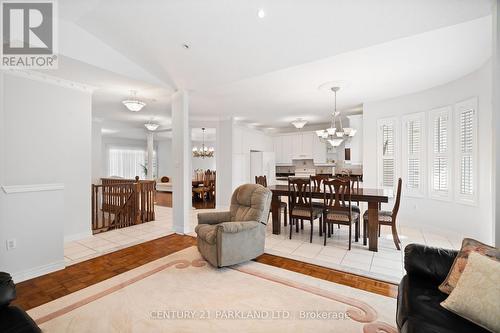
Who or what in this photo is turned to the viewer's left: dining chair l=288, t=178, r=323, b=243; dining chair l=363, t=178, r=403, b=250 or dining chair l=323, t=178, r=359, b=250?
dining chair l=363, t=178, r=403, b=250

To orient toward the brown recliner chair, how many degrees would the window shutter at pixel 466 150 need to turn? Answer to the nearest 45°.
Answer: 0° — it already faces it

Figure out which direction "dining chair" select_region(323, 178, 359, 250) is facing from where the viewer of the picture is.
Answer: facing away from the viewer and to the right of the viewer

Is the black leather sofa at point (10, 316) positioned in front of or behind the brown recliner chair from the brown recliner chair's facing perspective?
in front

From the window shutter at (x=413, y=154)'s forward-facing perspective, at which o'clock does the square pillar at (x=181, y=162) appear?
The square pillar is roughly at 12 o'clock from the window shutter.

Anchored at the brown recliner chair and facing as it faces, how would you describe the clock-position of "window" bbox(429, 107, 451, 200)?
The window is roughly at 7 o'clock from the brown recliner chair.

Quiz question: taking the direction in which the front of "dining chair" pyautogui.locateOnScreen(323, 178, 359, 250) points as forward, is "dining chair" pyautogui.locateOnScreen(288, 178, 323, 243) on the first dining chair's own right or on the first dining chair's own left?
on the first dining chair's own left

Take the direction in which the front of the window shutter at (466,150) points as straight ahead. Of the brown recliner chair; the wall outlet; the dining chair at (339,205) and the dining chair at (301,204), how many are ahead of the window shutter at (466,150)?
4

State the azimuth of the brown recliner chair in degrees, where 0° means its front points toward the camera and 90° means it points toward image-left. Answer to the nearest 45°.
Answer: approximately 45°

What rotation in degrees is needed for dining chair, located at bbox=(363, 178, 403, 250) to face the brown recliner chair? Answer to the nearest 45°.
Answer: approximately 45° to its left

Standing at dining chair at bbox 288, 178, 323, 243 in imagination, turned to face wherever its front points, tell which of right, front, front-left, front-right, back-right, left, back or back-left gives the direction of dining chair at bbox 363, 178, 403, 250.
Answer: front-right

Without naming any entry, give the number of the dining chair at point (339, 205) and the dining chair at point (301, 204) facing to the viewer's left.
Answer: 0

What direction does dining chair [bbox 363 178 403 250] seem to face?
to the viewer's left

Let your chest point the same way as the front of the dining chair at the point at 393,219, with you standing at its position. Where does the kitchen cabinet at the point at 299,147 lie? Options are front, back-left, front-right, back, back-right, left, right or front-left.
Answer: front-right

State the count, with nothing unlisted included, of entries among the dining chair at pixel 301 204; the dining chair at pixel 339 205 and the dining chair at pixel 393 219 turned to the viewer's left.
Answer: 1
